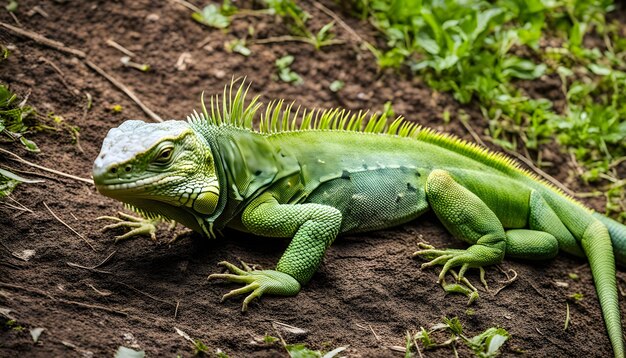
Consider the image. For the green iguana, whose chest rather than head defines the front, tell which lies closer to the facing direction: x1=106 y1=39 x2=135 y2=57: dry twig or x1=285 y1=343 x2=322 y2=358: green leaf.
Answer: the dry twig

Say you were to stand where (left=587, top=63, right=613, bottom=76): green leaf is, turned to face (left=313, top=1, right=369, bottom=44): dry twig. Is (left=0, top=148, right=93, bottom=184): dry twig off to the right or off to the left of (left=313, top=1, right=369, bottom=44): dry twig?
left

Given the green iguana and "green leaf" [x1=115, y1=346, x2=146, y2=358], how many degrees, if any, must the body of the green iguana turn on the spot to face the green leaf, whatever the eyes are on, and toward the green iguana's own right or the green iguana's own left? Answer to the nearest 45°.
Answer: approximately 45° to the green iguana's own left

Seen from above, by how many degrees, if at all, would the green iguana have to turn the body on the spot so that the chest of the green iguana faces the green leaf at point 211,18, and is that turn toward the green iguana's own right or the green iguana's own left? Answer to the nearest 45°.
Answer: approximately 45° to the green iguana's own right

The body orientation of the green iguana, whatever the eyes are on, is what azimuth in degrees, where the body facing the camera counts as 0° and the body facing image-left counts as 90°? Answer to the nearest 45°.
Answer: approximately 90°

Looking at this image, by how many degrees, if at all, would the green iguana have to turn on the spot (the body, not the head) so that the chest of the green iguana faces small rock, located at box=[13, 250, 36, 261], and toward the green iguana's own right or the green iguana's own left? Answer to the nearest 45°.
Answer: approximately 45° to the green iguana's own left

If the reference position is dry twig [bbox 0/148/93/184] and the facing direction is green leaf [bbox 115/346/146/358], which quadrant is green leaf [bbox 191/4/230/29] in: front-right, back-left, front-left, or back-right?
back-left

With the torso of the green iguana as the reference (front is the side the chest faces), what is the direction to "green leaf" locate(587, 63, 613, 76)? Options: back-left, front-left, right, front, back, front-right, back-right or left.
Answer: back-right

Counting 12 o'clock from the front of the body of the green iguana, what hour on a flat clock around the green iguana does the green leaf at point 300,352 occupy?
The green leaf is roughly at 9 o'clock from the green iguana.

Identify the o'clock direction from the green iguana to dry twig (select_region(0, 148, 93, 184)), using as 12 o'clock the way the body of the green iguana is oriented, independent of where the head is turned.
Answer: The dry twig is roughly at 12 o'clock from the green iguana.

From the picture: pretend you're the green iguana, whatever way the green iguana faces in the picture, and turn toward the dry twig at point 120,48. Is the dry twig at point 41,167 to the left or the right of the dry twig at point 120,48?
left

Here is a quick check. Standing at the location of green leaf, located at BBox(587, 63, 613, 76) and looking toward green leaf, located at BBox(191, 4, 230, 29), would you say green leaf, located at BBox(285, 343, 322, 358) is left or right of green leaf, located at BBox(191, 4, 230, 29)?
left

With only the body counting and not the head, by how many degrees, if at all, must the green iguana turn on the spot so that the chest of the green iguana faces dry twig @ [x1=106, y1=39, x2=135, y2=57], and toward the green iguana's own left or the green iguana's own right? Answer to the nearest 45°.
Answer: approximately 45° to the green iguana's own right
